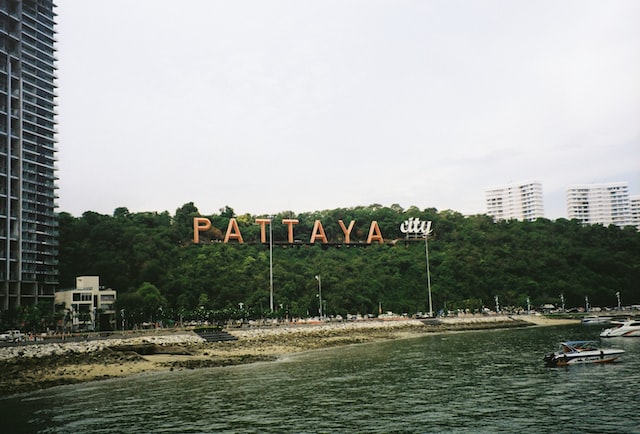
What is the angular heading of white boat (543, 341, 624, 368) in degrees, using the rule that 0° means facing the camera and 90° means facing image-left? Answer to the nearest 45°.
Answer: approximately 270°
